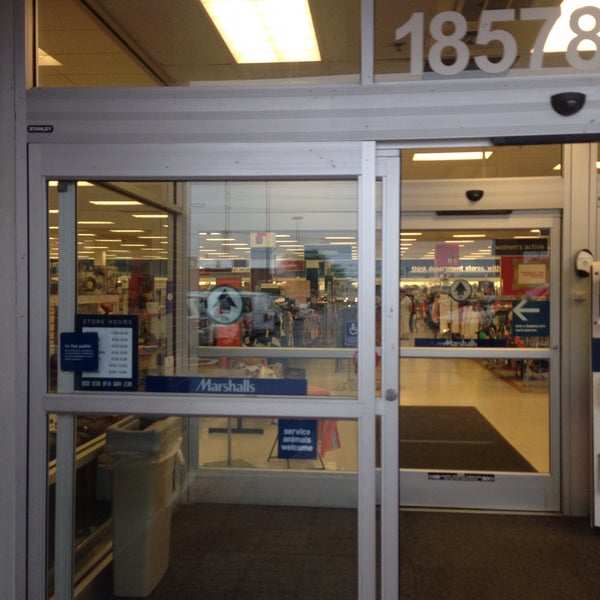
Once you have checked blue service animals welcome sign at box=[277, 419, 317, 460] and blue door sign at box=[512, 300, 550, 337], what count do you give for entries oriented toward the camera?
2

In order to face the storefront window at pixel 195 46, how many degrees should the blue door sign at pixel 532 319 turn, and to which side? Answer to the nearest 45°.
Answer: approximately 45° to its right

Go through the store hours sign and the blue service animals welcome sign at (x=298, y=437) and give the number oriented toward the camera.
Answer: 2

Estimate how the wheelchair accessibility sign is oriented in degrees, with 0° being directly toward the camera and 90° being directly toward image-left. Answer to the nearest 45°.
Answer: approximately 0°

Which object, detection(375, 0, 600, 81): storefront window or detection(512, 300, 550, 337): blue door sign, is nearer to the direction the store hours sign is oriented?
the storefront window

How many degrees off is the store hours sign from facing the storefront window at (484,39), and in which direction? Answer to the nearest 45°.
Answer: approximately 45° to its left

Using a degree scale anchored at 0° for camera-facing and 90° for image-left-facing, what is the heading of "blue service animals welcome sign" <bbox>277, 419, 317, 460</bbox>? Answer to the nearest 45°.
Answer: approximately 0°

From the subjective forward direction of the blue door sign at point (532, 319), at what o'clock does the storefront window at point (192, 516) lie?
The storefront window is roughly at 1 o'clock from the blue door sign.

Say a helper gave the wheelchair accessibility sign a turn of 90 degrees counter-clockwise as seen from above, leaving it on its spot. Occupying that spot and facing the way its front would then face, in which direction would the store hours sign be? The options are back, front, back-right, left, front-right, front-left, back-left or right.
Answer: back
